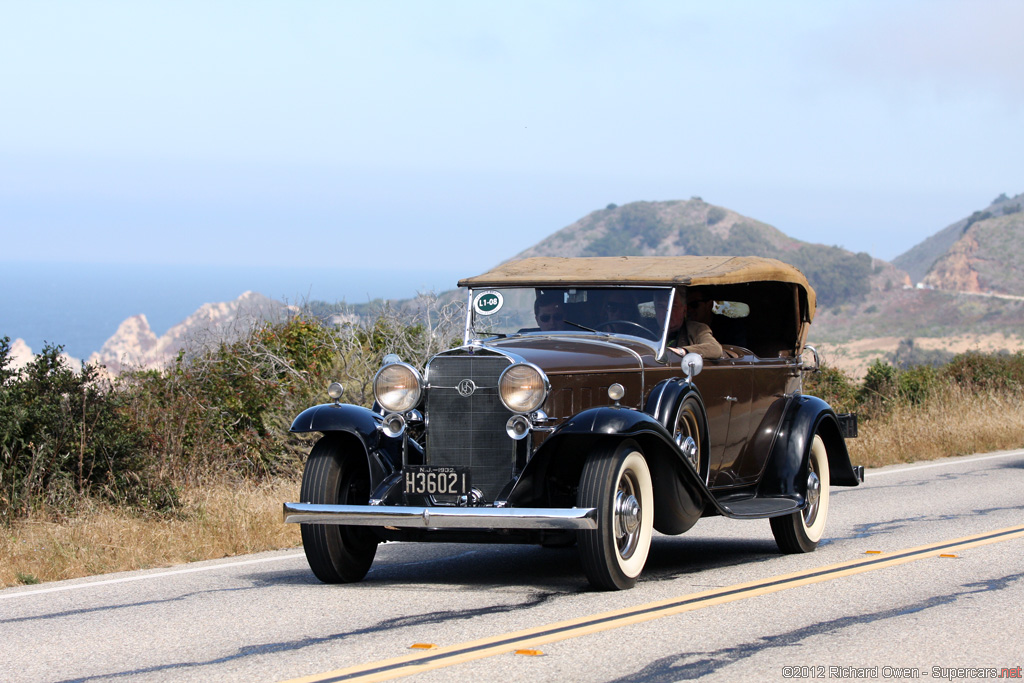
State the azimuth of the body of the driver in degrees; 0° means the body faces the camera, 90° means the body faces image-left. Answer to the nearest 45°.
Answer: approximately 45°

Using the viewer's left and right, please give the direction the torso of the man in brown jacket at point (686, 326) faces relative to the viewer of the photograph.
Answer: facing the viewer and to the left of the viewer

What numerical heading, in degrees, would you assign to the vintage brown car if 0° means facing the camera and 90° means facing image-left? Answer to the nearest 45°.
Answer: approximately 45°

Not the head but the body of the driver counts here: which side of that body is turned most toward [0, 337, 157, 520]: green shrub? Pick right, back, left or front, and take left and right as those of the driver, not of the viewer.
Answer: right

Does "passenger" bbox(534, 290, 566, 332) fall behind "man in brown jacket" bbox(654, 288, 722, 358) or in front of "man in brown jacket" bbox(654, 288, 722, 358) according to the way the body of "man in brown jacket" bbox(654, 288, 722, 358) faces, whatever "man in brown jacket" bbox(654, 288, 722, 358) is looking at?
in front

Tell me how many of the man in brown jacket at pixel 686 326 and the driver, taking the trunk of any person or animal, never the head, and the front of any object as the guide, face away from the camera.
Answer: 0

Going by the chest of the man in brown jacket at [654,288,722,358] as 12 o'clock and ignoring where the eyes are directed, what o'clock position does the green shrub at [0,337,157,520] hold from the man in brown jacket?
The green shrub is roughly at 2 o'clock from the man in brown jacket.

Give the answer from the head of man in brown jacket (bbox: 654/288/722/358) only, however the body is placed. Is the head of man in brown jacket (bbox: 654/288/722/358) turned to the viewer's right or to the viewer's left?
to the viewer's left

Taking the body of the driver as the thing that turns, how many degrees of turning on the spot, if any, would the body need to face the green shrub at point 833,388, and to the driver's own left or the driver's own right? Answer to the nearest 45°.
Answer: approximately 135° to the driver's own right

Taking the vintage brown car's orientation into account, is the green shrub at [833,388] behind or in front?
behind

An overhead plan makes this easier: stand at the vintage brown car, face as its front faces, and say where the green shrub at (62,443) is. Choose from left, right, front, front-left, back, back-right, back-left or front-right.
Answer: right
